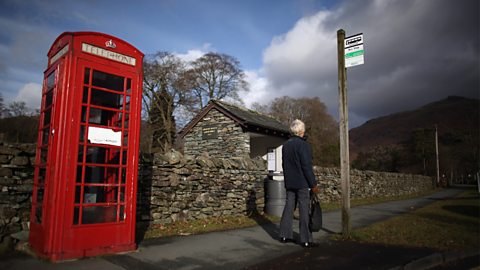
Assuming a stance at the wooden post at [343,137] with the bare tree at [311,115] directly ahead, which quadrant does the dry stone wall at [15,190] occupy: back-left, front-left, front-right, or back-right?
back-left

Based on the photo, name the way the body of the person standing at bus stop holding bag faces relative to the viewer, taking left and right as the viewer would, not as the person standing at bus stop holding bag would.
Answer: facing away from the viewer and to the right of the viewer

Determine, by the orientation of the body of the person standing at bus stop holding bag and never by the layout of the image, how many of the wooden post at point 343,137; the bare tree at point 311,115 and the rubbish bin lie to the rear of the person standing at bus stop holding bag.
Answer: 0

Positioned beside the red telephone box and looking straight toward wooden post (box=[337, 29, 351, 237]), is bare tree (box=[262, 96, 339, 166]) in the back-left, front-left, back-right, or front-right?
front-left

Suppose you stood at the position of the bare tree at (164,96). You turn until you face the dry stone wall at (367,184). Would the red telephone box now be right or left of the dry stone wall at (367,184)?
right

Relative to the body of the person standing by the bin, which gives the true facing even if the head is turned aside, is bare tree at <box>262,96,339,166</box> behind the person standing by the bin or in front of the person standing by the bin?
in front
